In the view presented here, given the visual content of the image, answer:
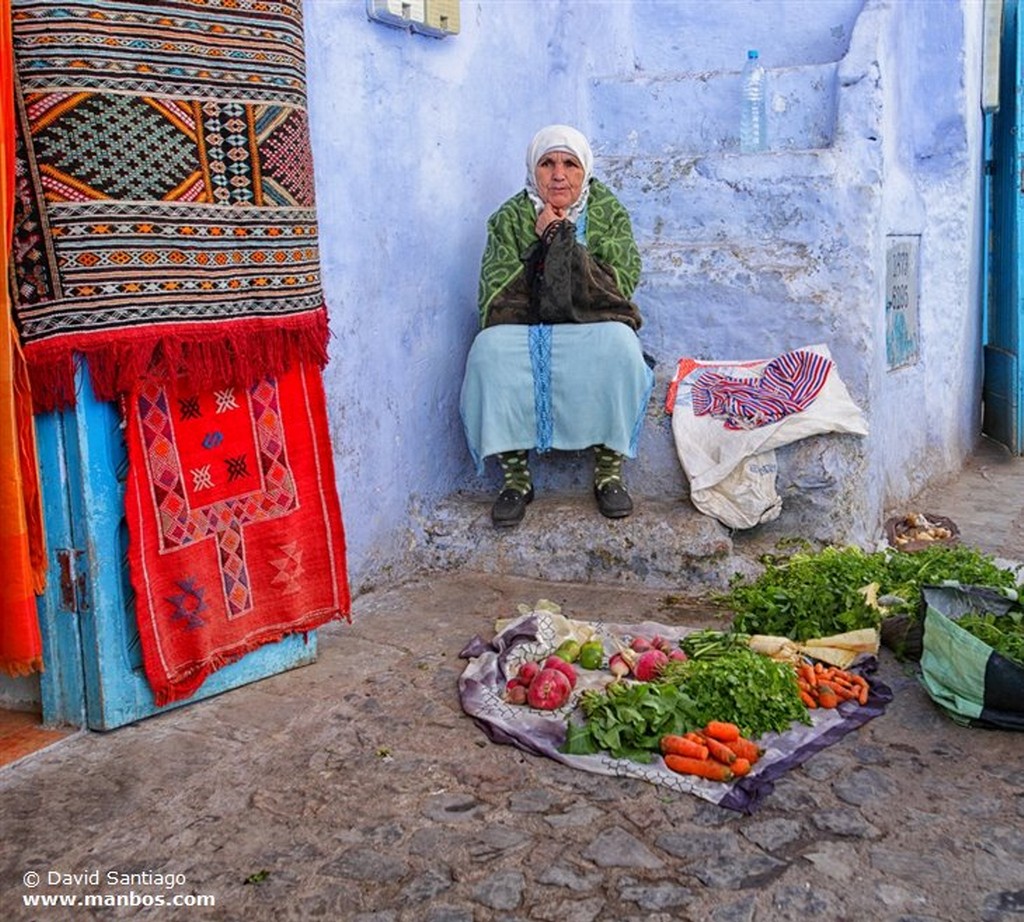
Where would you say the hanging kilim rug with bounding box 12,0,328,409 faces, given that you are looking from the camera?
facing the viewer

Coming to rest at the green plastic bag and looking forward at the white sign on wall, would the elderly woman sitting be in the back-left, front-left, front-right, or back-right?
front-left

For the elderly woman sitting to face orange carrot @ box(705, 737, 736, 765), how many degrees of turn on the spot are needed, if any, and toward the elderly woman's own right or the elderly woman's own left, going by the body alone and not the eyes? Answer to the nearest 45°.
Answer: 0° — they already face it

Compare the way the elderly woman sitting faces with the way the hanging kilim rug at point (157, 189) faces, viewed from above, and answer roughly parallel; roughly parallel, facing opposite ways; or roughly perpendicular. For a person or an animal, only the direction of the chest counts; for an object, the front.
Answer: roughly parallel

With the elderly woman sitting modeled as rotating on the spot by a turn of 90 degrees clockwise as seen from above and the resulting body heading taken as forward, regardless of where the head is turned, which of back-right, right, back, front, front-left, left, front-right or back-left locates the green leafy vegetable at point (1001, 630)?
back-left

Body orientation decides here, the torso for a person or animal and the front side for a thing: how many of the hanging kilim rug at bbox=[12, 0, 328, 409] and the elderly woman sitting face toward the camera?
2

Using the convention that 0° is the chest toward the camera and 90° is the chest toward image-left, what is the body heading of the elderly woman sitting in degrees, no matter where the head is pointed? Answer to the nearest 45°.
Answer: approximately 0°

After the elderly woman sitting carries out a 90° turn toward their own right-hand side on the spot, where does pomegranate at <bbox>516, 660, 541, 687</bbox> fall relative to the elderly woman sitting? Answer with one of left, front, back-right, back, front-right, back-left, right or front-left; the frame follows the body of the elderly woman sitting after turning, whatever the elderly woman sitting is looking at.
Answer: left

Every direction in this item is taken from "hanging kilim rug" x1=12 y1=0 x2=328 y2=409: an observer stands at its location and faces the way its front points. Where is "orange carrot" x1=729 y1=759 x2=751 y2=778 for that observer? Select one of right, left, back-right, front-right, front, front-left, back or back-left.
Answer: front-left

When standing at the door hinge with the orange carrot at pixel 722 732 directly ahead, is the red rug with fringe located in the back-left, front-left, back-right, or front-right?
front-left

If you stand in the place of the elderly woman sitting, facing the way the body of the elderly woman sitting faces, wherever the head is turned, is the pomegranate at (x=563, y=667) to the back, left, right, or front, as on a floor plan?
front

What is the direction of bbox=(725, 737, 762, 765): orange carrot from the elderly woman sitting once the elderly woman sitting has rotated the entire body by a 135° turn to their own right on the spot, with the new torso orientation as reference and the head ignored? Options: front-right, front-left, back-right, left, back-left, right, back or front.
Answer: back-left

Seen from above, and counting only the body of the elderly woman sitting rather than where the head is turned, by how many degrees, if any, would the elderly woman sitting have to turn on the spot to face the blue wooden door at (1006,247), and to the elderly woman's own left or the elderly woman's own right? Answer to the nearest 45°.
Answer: approximately 135° to the elderly woman's own left
